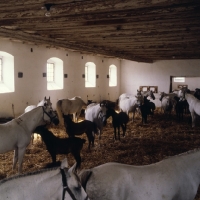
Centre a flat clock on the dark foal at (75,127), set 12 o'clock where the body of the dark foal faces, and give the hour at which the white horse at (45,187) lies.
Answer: The white horse is roughly at 9 o'clock from the dark foal.

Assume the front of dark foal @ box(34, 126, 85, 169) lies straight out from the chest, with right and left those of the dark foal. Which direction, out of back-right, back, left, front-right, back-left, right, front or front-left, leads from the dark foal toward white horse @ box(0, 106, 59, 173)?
front

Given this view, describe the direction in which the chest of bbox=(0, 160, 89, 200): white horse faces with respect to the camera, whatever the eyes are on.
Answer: to the viewer's right

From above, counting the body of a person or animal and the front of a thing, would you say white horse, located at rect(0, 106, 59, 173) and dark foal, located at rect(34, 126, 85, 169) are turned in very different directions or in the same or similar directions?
very different directions

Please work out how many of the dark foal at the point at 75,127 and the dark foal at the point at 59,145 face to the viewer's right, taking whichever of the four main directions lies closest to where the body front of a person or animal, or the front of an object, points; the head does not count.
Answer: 0

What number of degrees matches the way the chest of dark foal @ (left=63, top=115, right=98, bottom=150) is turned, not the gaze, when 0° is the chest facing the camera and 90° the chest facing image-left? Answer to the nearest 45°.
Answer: approximately 90°

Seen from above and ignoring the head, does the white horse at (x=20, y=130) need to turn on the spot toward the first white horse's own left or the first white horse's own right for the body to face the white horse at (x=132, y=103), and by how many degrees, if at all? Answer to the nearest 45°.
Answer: approximately 45° to the first white horse's own left

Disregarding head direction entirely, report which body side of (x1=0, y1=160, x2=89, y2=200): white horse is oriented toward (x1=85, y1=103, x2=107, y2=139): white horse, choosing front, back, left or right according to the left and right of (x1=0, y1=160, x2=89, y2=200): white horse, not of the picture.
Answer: left

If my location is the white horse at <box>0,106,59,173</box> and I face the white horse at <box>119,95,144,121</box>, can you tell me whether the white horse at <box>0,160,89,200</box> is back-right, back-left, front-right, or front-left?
back-right

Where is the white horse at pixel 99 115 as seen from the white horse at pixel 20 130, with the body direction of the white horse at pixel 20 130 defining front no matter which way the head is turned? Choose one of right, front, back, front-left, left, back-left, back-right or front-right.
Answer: front-left

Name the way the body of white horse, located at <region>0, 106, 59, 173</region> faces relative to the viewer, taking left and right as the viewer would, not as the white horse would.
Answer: facing to the right of the viewer

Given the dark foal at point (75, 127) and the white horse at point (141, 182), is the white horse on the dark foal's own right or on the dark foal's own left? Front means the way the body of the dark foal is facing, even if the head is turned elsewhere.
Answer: on the dark foal's own left
